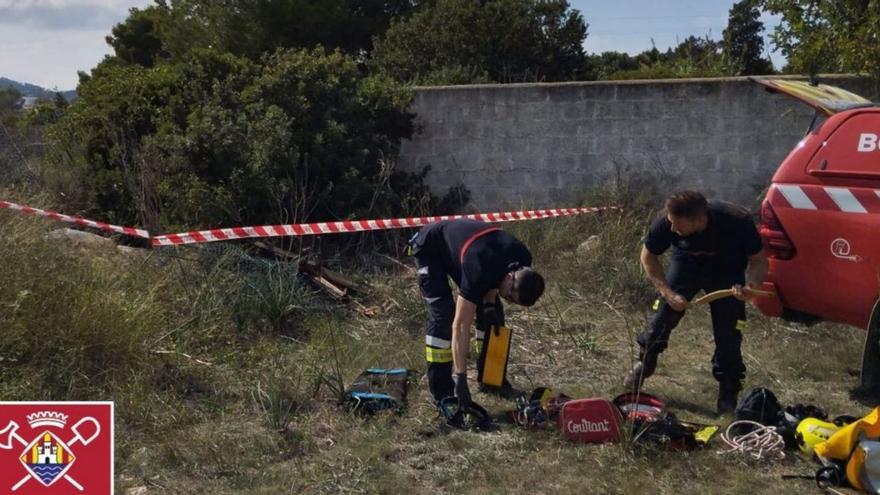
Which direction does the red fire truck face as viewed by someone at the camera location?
facing to the right of the viewer

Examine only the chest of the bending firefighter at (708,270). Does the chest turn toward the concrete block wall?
no

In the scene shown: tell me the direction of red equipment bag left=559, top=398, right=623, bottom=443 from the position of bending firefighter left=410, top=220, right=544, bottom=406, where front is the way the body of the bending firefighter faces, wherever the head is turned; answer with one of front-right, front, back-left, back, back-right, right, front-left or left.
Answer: front

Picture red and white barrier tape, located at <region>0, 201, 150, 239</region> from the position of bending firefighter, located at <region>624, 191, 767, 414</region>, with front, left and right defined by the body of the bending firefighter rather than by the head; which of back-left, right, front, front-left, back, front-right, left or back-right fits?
front-right

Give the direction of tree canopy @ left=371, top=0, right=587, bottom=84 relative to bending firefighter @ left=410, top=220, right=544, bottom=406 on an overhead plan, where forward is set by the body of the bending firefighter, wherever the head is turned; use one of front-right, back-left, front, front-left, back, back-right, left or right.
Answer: back-left

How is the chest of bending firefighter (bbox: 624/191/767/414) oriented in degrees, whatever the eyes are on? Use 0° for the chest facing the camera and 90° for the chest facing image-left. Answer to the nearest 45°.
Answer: approximately 45°

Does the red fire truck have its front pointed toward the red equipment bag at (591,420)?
no

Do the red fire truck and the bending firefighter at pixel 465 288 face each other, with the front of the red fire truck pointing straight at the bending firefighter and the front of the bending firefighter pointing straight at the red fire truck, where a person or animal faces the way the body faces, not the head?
no

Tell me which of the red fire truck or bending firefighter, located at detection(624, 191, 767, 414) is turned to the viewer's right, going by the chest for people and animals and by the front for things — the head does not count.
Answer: the red fire truck

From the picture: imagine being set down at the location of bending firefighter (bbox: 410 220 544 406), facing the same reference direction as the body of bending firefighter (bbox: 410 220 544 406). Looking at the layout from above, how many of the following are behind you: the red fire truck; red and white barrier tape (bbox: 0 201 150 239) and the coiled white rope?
1

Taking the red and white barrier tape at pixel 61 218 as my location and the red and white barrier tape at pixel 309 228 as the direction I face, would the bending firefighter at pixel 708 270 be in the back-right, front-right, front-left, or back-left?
front-right

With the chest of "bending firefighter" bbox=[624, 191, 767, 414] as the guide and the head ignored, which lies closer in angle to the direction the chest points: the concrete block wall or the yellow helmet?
the yellow helmet
